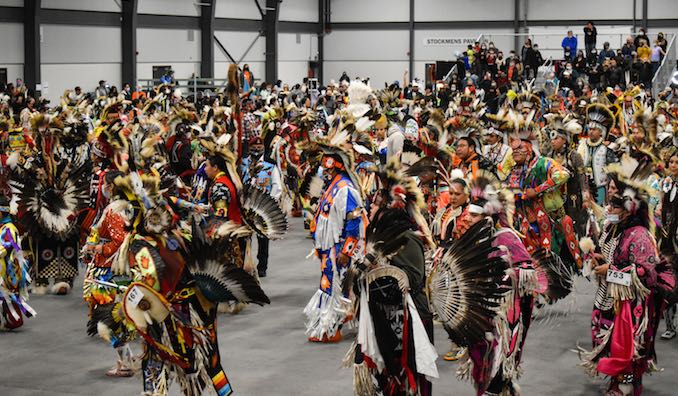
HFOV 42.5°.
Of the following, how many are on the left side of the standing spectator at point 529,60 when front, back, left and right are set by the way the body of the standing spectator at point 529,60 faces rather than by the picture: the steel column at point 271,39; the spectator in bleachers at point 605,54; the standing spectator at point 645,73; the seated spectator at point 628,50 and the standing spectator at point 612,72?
4

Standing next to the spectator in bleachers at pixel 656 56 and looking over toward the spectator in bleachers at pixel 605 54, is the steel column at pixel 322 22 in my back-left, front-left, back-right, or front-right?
front-right

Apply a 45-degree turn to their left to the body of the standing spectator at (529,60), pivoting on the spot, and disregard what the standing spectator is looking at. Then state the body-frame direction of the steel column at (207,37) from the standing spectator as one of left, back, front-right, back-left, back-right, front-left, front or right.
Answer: right

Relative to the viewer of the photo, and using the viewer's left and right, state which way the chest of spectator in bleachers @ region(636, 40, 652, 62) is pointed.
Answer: facing the viewer

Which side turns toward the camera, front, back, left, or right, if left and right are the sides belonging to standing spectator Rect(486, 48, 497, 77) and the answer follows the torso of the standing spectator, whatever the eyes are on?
front

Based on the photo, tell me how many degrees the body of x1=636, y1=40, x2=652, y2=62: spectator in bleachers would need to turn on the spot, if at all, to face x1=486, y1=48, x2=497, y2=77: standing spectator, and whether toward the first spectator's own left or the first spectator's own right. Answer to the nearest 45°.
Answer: approximately 90° to the first spectator's own right

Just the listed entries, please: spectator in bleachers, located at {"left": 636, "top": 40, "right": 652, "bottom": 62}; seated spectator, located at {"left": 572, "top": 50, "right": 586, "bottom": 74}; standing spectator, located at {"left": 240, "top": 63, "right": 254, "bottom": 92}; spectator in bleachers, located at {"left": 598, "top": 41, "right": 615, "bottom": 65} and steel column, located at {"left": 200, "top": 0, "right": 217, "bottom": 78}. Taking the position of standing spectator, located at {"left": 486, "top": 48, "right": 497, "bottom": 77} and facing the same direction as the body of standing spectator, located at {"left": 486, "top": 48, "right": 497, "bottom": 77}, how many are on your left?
3

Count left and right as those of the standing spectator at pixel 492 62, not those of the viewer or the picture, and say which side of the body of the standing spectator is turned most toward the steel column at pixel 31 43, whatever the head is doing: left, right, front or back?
right

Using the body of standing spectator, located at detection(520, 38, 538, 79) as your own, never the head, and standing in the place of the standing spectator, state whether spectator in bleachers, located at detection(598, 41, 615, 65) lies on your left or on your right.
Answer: on your left

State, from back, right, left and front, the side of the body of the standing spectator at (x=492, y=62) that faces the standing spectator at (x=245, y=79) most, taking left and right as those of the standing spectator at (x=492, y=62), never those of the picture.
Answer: right

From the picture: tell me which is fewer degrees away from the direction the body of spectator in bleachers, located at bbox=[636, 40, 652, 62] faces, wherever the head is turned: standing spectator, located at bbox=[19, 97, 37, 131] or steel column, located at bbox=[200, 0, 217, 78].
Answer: the standing spectator

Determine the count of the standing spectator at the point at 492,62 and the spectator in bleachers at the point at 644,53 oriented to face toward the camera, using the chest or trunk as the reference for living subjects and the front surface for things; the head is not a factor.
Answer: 2

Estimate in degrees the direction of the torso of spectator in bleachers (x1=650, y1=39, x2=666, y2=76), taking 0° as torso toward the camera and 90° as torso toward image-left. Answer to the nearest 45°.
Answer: approximately 45°
